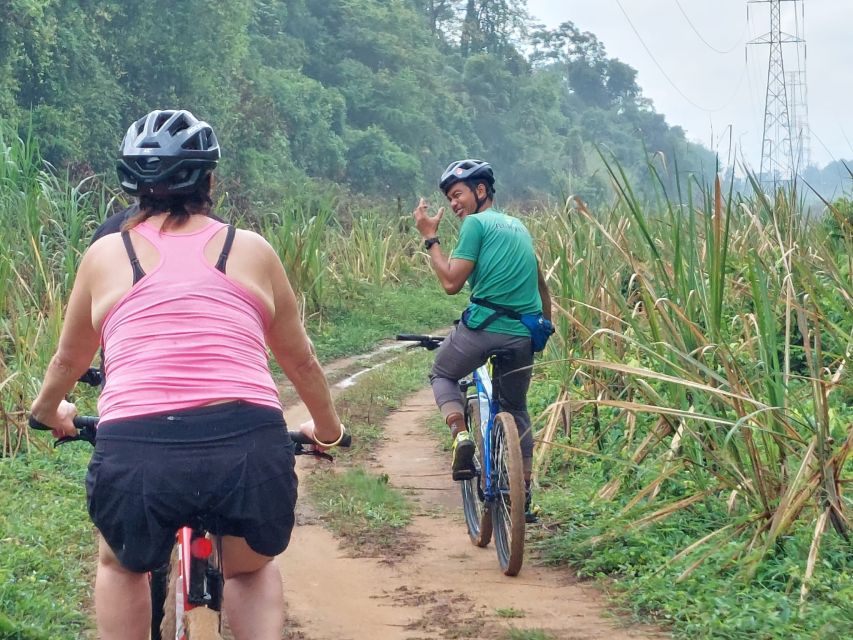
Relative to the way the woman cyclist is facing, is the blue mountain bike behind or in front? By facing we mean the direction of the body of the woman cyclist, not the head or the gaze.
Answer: in front

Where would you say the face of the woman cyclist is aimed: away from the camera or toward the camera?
away from the camera

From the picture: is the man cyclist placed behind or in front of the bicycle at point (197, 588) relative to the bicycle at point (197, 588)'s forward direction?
in front

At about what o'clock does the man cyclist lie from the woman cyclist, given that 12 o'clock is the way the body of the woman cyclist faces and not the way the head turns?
The man cyclist is roughly at 1 o'clock from the woman cyclist.

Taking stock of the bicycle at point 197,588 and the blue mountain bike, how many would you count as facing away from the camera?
2

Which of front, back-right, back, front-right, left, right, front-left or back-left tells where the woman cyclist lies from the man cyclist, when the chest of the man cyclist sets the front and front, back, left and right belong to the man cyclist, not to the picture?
back-left

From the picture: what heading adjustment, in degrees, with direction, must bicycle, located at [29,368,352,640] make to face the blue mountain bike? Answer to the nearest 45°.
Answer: approximately 45° to its right

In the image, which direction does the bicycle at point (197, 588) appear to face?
away from the camera

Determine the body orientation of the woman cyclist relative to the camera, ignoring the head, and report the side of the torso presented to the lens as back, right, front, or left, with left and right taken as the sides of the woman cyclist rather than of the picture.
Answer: back

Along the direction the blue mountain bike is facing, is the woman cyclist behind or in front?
behind

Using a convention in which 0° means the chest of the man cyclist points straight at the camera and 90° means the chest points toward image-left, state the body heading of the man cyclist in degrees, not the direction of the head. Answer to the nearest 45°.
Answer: approximately 135°

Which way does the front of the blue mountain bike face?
away from the camera

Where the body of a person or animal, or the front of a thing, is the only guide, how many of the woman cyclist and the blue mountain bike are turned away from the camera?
2
